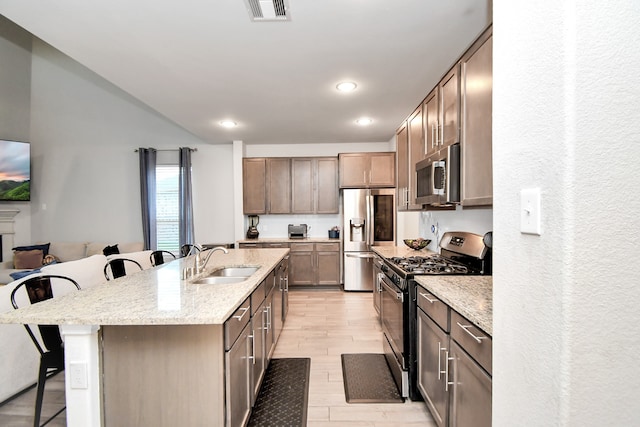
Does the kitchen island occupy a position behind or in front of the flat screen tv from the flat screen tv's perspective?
in front

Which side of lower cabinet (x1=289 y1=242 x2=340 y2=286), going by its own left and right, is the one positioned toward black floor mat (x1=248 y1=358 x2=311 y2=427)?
front

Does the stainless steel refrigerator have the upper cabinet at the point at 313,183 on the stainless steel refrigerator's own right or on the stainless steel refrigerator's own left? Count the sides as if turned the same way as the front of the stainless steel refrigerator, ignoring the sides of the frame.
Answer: on the stainless steel refrigerator's own right

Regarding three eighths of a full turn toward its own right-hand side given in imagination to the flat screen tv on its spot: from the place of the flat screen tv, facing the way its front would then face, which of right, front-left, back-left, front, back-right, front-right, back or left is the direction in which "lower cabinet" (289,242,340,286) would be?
back-left

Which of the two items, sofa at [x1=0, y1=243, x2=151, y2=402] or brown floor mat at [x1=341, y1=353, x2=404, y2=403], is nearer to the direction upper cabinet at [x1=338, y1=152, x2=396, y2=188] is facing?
the brown floor mat

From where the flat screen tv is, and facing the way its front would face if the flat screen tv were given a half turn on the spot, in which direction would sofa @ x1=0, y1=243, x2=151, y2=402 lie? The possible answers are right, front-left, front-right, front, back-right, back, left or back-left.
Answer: back-left

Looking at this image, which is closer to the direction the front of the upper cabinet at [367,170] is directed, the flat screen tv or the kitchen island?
the kitchen island

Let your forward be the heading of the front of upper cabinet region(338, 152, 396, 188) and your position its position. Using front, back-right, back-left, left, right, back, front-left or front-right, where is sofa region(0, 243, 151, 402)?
front-right

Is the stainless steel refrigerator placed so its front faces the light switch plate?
yes

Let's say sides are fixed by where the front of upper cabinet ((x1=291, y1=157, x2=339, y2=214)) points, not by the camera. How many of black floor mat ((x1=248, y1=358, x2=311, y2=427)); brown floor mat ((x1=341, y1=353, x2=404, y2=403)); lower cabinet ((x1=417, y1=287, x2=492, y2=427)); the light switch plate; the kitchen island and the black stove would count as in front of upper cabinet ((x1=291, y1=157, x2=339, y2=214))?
6

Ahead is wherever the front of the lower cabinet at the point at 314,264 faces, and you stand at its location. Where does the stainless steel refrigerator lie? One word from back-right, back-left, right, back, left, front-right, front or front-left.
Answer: left
